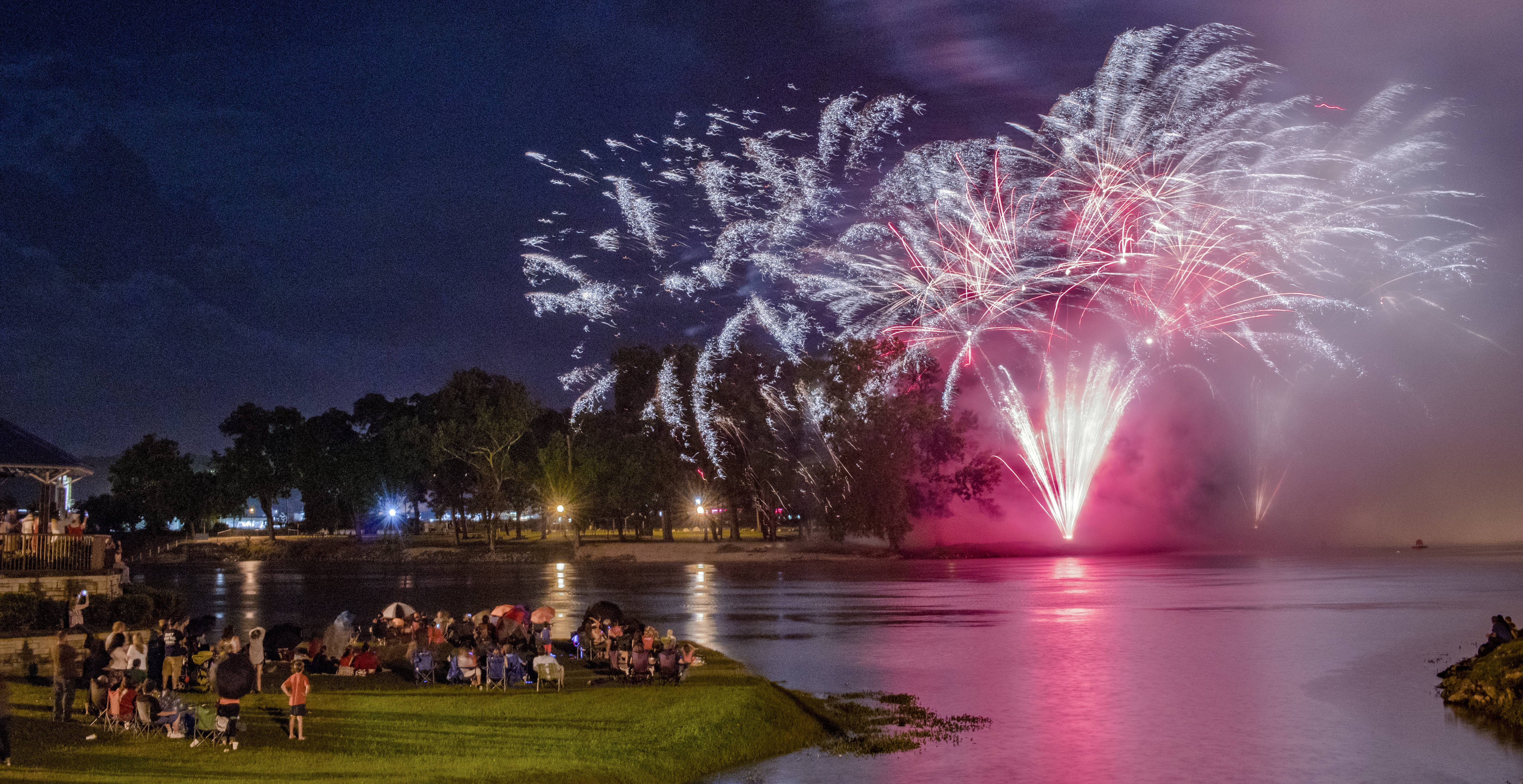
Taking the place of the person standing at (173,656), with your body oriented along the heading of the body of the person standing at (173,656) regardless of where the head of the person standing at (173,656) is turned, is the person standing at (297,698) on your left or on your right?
on your right

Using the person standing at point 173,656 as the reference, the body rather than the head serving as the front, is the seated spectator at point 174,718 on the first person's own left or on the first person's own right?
on the first person's own right
